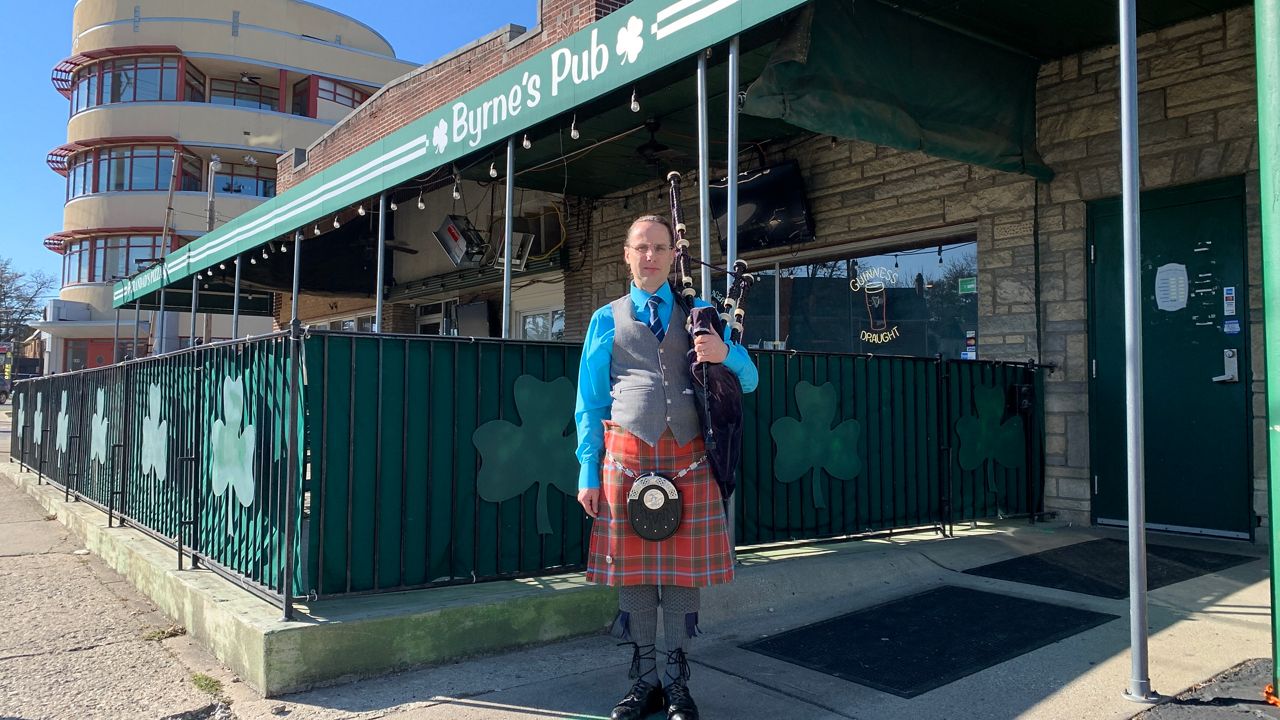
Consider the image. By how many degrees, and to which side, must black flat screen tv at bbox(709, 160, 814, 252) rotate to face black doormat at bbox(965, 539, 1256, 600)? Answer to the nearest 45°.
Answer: approximately 90° to its left

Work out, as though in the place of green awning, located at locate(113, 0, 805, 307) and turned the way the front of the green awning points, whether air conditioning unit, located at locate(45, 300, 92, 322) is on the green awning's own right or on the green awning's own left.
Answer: on the green awning's own right

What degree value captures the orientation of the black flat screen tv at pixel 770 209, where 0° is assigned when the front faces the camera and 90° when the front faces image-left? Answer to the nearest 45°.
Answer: approximately 45°

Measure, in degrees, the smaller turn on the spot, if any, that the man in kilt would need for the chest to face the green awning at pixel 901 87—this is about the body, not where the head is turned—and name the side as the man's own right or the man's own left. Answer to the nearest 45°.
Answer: approximately 135° to the man's own left

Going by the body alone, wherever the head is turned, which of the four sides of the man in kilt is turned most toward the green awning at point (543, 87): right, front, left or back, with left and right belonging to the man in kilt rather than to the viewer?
back

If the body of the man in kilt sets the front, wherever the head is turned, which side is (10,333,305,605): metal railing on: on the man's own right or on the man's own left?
on the man's own right

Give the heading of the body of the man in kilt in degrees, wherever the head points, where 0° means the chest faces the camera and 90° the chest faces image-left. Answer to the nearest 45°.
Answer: approximately 0°

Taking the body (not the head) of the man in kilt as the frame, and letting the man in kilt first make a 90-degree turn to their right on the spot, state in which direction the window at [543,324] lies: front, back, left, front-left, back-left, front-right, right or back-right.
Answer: right

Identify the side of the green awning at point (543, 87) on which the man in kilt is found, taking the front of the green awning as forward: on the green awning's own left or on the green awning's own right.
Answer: on the green awning's own left
